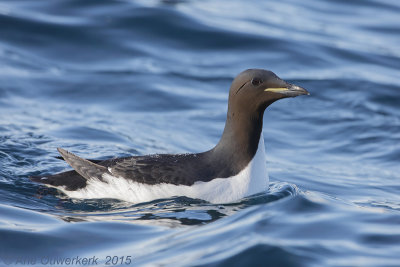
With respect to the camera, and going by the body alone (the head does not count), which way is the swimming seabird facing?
to the viewer's right
